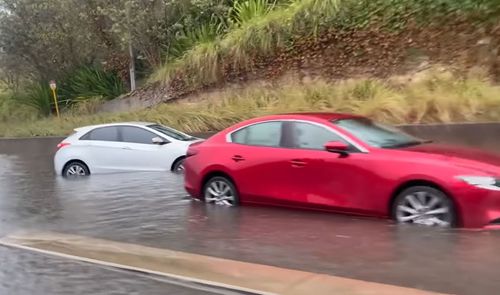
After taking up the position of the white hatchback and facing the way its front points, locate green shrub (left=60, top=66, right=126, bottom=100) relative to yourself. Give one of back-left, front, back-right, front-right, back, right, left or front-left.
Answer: left

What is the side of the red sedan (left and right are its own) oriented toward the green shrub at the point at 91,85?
back

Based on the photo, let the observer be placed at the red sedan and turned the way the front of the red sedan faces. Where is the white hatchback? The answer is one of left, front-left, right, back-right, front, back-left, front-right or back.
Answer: back

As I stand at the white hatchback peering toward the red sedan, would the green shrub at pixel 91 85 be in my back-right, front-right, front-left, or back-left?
back-left

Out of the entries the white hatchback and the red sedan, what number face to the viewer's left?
0

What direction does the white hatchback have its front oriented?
to the viewer's right

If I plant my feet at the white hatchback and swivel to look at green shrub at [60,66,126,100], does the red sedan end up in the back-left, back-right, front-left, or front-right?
back-right

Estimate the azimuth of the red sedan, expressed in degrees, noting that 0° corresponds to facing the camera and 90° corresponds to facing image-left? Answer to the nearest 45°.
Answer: approximately 315°
